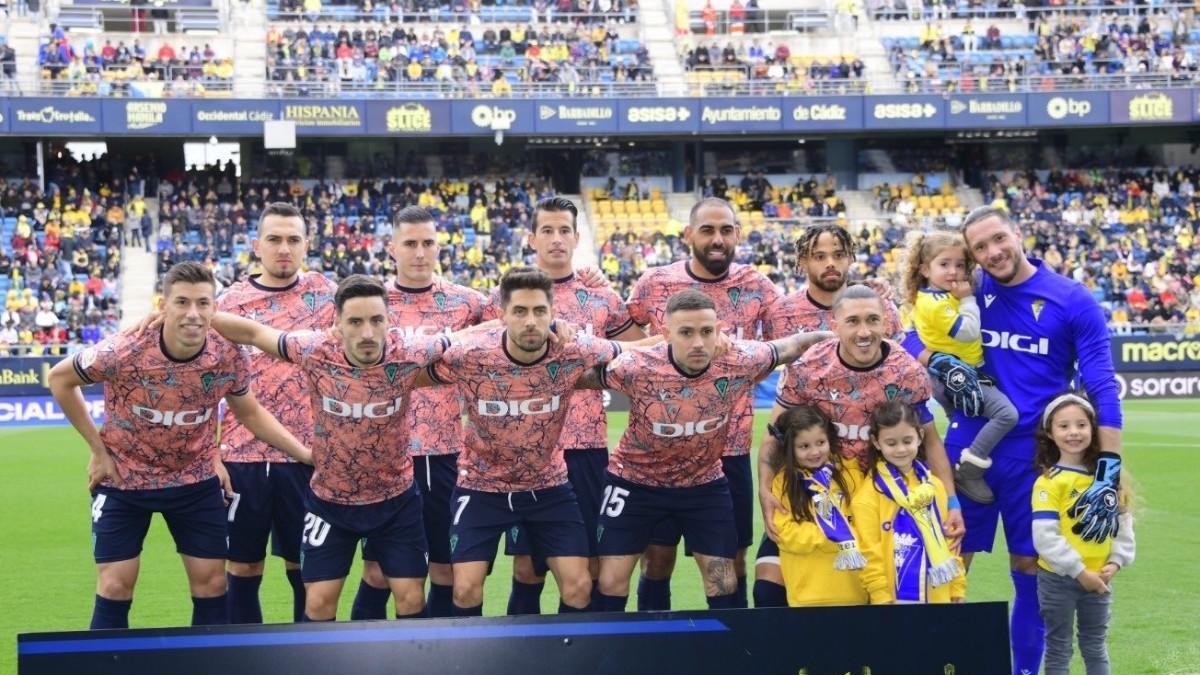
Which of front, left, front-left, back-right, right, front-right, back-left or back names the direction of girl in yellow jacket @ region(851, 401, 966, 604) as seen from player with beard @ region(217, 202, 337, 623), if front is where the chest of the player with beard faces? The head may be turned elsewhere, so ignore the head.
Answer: front-left

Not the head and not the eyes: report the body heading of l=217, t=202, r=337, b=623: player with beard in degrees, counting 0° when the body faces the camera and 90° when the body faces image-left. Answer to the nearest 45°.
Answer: approximately 0°

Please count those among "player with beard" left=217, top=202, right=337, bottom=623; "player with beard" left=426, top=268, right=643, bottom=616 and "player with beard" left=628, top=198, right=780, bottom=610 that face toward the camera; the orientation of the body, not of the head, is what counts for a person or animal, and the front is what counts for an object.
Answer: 3

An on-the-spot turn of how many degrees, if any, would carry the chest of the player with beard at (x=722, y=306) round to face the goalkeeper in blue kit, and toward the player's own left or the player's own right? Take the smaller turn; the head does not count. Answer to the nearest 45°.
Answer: approximately 45° to the player's own left

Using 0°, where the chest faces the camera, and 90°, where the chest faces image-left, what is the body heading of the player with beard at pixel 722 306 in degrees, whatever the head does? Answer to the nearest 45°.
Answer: approximately 0°

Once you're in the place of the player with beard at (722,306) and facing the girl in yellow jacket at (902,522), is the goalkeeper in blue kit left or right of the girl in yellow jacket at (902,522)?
left

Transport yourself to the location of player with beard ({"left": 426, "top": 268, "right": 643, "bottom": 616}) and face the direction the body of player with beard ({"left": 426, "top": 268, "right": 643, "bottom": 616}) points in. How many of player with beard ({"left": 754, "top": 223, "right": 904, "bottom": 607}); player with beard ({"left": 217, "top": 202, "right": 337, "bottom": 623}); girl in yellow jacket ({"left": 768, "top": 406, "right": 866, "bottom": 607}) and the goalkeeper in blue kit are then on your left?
3

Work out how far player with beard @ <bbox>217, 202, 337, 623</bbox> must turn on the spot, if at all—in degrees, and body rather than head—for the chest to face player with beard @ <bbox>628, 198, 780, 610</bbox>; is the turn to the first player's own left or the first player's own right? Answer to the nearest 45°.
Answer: approximately 90° to the first player's own left

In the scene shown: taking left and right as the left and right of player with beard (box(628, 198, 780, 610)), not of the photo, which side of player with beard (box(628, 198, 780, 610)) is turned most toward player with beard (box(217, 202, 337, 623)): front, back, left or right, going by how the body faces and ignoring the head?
right

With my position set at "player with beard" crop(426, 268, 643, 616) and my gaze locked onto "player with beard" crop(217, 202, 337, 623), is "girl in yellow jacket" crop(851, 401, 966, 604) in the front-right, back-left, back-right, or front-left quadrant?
back-right
